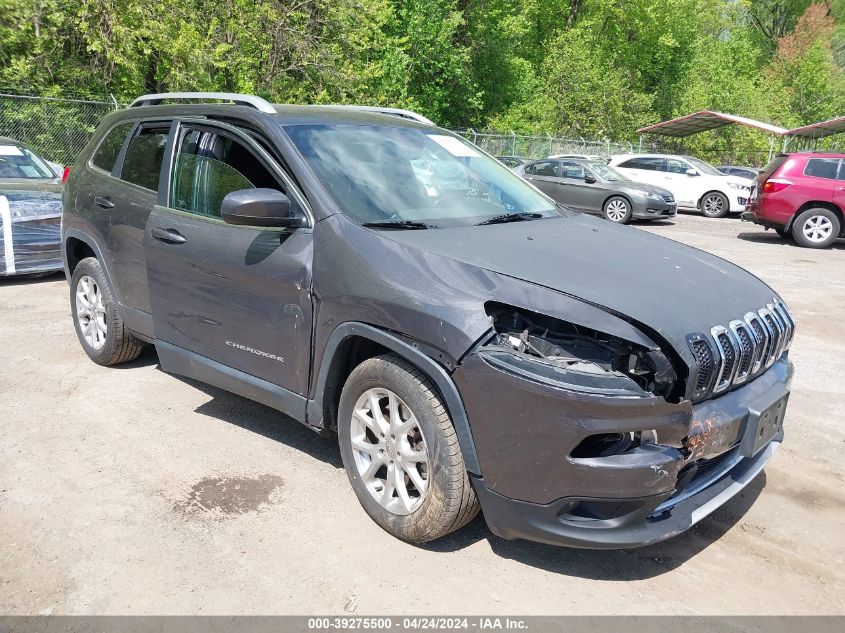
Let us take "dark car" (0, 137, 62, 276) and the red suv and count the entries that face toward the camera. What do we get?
1

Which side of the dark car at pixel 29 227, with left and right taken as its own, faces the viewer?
front

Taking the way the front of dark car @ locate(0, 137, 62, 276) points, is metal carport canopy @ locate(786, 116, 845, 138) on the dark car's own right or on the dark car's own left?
on the dark car's own left

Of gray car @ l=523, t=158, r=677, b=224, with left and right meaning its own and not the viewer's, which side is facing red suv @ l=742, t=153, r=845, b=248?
front

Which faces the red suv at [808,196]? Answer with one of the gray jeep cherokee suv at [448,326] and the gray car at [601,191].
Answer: the gray car

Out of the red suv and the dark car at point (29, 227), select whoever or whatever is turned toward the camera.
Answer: the dark car

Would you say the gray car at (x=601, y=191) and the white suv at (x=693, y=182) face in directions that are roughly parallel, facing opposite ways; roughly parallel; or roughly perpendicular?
roughly parallel

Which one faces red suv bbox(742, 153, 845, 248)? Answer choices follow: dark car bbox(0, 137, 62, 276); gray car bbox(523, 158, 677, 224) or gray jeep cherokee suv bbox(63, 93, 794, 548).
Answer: the gray car

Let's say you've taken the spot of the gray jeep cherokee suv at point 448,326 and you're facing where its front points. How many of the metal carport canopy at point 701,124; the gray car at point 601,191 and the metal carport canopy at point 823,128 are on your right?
0

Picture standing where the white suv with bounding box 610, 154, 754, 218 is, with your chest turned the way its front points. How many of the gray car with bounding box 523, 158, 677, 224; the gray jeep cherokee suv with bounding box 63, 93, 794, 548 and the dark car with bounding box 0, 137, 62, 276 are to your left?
0

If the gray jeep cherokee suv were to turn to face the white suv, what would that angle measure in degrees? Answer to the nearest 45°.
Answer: approximately 135° to its left

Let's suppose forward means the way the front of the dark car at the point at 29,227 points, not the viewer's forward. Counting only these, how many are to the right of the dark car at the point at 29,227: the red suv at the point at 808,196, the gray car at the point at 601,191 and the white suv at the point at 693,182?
0

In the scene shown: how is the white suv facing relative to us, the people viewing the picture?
facing the viewer and to the right of the viewer

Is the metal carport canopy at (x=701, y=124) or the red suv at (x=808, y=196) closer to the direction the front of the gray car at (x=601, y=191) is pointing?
the red suv
